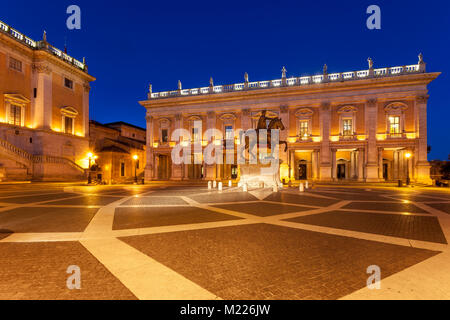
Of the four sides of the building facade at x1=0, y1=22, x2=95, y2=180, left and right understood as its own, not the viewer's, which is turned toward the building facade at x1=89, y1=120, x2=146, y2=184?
left

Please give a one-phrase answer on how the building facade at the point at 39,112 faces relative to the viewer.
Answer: facing the viewer and to the right of the viewer

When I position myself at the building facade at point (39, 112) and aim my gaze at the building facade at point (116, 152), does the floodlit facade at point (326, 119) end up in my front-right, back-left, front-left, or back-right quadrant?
front-right

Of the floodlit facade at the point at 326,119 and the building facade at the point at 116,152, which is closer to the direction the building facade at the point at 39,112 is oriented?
the floodlit facade

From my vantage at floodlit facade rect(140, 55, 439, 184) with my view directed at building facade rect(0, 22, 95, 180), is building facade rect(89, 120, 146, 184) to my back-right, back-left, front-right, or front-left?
front-right

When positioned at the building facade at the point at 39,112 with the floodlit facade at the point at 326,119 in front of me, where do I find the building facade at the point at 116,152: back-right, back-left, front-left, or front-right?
front-left
